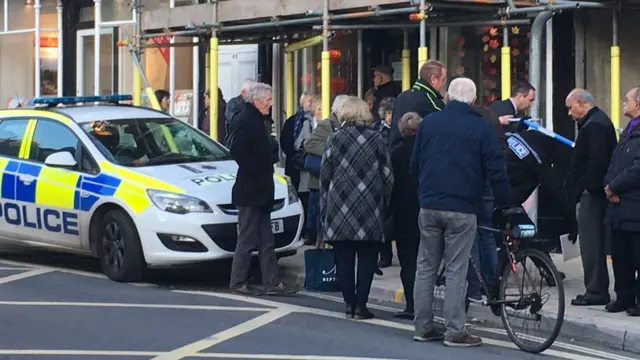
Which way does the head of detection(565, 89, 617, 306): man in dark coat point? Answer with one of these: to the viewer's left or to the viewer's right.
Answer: to the viewer's left

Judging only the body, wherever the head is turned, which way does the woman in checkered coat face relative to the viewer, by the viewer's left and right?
facing away from the viewer

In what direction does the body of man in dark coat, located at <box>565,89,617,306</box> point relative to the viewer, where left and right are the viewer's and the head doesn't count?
facing to the left of the viewer

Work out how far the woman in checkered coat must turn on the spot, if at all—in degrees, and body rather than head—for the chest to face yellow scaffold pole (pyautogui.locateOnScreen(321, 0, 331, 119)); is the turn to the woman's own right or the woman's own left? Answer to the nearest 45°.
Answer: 0° — they already face it

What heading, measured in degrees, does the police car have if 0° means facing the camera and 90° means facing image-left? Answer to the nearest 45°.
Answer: approximately 315°

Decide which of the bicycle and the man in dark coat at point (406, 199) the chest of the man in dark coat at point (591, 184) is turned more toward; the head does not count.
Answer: the man in dark coat
